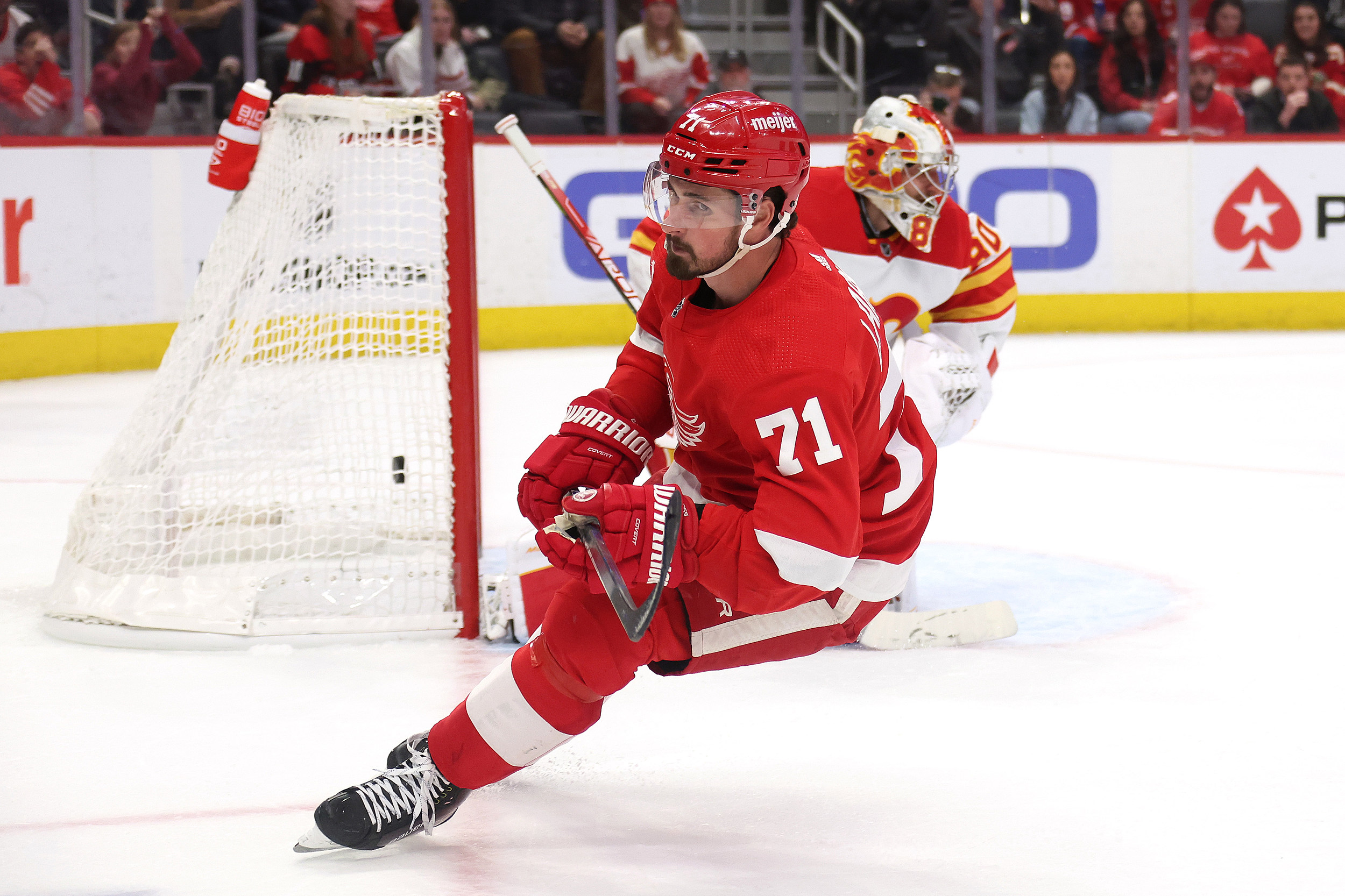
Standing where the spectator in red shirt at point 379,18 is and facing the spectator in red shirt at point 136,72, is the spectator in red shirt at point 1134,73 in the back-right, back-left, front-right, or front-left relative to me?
back-left

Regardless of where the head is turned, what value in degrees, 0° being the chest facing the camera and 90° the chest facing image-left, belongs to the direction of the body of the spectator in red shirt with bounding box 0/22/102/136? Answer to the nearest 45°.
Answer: approximately 0°

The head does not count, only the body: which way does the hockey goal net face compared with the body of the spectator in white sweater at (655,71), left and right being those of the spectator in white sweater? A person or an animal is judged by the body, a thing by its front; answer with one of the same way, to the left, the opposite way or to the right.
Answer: to the left

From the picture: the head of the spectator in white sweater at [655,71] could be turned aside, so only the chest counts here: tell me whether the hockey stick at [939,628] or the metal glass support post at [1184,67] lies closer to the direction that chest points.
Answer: the hockey stick

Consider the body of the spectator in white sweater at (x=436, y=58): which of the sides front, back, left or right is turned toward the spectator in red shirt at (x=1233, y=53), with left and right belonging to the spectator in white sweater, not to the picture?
left

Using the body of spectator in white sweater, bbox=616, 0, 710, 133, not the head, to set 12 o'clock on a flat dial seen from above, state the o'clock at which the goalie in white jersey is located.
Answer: The goalie in white jersey is roughly at 12 o'clock from the spectator in white sweater.

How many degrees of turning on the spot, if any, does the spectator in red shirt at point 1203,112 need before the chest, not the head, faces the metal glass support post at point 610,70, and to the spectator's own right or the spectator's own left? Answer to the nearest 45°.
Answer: approximately 45° to the spectator's own right

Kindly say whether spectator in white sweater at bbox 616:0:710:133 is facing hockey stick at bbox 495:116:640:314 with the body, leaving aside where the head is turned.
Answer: yes

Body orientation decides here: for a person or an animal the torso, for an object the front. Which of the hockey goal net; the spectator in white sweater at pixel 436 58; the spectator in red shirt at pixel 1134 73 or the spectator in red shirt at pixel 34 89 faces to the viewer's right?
the hockey goal net
